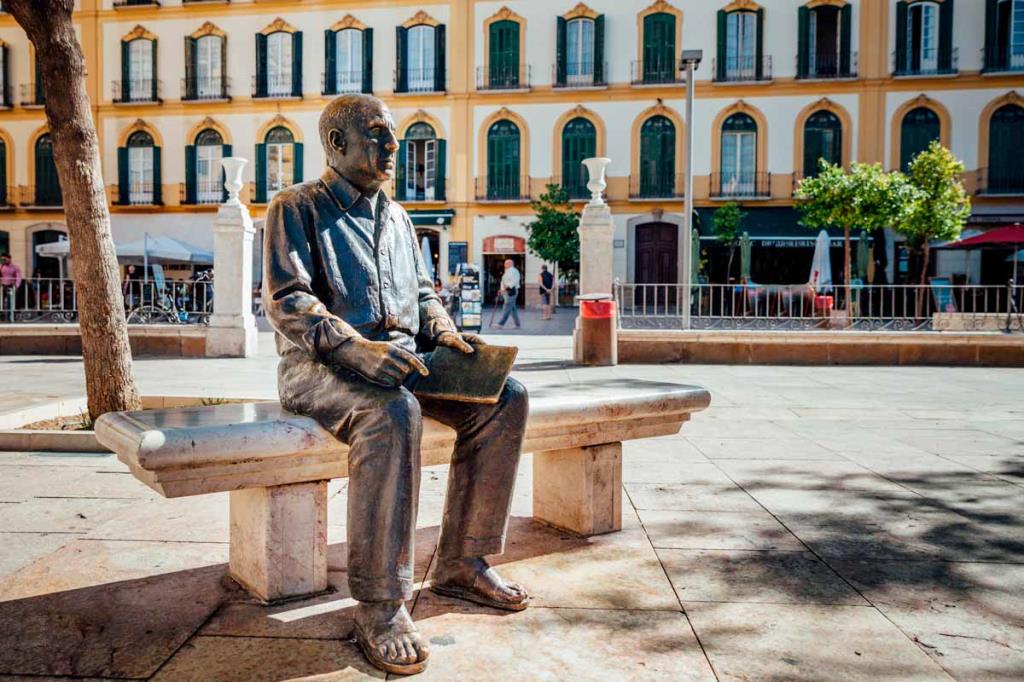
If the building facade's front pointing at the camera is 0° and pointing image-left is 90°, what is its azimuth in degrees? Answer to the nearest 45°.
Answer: approximately 0°

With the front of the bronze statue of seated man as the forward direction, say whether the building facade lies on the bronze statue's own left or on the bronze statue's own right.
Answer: on the bronze statue's own left

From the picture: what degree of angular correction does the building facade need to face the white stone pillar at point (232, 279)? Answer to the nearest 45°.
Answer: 0° — it already faces it

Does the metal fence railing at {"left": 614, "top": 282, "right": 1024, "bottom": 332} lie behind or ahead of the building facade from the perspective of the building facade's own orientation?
ahead

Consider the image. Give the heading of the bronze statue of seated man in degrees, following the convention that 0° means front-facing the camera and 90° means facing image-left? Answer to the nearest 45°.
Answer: approximately 315°

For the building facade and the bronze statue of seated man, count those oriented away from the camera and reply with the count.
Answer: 0
